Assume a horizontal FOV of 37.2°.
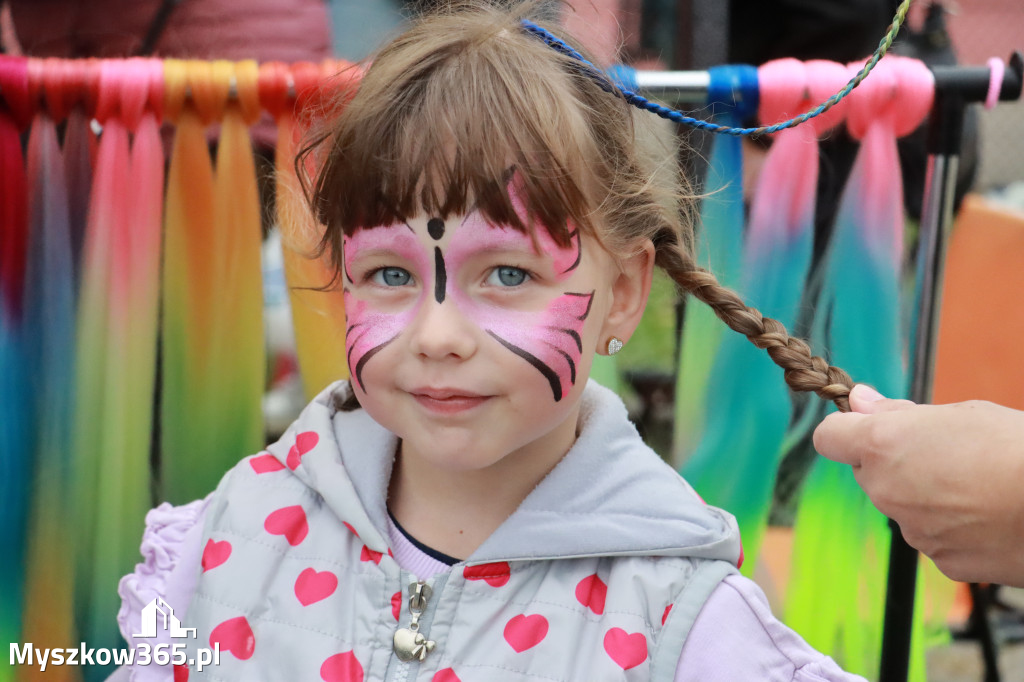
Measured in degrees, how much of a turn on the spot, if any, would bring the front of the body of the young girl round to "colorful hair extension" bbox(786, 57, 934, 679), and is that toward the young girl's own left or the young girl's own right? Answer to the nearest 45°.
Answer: approximately 135° to the young girl's own left

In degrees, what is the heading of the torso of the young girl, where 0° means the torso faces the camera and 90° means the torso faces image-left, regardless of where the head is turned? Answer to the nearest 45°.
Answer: approximately 0°

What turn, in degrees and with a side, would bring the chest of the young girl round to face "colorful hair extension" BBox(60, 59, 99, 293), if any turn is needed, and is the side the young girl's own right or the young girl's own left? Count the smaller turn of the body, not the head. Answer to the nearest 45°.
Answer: approximately 135° to the young girl's own right

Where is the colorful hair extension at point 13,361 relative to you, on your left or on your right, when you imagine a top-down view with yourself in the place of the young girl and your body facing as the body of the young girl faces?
on your right

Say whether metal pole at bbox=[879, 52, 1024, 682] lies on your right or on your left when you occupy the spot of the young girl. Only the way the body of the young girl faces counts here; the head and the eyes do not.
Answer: on your left
